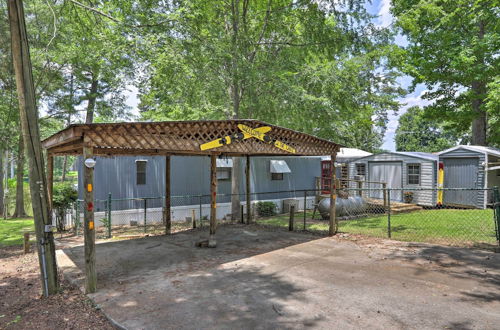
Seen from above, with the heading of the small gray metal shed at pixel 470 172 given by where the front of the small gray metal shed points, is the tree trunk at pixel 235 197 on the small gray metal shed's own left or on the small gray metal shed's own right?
on the small gray metal shed's own right

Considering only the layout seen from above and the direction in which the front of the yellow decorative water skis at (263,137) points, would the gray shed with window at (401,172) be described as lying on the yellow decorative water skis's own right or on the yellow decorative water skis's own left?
on the yellow decorative water skis's own left

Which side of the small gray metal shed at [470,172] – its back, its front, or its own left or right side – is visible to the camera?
front

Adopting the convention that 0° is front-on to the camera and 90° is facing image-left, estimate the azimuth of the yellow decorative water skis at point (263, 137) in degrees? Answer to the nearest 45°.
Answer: approximately 315°

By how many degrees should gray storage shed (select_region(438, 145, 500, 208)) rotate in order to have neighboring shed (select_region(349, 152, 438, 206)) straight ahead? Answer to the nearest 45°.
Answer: approximately 90° to its right

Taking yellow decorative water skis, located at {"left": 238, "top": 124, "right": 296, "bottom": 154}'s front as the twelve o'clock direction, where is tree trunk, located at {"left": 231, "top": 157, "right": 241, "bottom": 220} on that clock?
The tree trunk is roughly at 7 o'clock from the yellow decorative water skis.

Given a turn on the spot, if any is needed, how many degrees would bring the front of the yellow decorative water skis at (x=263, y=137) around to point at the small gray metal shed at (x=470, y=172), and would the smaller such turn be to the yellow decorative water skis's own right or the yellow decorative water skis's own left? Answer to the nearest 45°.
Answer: approximately 90° to the yellow decorative water skis's own left

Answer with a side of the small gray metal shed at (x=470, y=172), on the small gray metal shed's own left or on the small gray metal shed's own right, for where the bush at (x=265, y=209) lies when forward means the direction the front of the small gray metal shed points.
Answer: on the small gray metal shed's own right

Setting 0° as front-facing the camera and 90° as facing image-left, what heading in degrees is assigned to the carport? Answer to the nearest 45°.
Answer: approximately 315°
